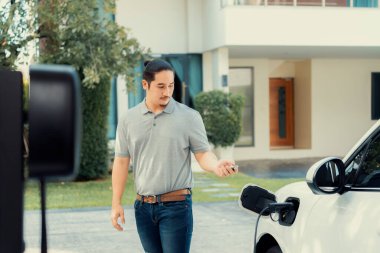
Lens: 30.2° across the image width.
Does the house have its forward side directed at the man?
yes

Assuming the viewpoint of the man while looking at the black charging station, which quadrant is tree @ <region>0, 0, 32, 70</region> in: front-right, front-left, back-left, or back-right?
back-right

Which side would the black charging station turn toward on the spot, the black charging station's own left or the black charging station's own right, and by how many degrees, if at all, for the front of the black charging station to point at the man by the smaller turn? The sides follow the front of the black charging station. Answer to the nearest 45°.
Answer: approximately 90° to the black charging station's own left

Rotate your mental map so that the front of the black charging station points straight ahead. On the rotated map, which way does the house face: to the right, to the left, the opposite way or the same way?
to the right

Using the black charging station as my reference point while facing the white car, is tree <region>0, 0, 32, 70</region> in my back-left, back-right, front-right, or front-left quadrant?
front-left

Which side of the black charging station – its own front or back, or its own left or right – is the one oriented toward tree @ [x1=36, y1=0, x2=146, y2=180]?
left

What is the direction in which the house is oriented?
toward the camera

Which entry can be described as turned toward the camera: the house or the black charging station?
the house

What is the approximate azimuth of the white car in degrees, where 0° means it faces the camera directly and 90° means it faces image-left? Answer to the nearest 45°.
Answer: approximately 135°

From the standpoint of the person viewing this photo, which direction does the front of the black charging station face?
facing to the right of the viewer

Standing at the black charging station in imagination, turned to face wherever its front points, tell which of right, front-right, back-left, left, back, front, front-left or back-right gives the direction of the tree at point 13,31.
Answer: left

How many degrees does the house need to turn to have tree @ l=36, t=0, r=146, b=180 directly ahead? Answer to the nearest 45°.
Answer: approximately 45° to its right

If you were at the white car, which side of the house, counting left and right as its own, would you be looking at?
front

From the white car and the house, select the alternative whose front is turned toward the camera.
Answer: the house
